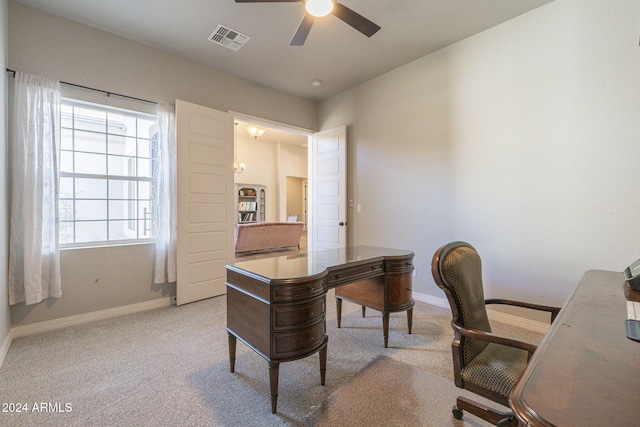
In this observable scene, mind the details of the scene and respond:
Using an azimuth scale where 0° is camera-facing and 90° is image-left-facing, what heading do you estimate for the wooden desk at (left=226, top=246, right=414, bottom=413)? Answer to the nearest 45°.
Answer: approximately 315°

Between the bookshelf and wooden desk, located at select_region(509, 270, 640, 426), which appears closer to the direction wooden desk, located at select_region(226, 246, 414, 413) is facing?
the wooden desk

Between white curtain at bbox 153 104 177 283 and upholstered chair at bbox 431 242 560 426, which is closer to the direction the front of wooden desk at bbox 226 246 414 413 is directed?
the upholstered chair

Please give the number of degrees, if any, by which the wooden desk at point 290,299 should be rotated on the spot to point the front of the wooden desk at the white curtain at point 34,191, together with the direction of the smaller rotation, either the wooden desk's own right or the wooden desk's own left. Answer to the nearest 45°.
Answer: approximately 135° to the wooden desk's own right

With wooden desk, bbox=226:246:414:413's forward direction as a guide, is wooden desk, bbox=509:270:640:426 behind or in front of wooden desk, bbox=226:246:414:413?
in front

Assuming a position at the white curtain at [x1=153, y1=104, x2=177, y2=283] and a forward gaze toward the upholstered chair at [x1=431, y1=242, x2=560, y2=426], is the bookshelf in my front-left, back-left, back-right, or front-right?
back-left

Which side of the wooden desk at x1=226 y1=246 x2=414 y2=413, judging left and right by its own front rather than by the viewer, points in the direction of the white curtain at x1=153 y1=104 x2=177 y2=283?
back

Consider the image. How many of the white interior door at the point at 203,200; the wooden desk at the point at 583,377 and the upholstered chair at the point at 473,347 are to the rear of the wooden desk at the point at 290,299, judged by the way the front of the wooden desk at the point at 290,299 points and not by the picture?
1

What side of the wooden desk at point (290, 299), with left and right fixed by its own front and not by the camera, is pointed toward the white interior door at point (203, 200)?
back

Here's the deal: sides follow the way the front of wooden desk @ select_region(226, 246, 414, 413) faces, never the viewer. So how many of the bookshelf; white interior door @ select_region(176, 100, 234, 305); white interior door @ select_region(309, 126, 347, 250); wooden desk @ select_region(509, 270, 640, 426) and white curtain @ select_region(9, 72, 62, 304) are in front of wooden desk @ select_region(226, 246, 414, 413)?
1
